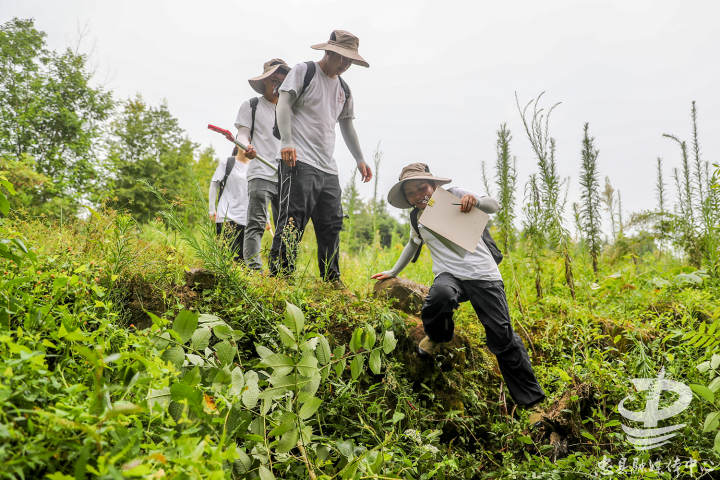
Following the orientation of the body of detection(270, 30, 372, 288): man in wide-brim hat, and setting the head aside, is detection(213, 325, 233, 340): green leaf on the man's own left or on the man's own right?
on the man's own right

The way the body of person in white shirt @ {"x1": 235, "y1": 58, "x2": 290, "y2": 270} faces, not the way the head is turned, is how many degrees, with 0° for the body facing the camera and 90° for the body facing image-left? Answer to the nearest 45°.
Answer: approximately 315°

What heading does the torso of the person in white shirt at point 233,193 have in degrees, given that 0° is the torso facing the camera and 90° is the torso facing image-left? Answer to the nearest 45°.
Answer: approximately 315°

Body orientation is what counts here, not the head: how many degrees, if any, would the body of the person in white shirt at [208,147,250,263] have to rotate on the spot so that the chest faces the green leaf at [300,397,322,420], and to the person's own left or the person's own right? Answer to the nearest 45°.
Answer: approximately 45° to the person's own right

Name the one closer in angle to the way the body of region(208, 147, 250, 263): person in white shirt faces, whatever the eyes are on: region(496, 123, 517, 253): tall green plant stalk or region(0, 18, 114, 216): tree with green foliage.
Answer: the tall green plant stalk

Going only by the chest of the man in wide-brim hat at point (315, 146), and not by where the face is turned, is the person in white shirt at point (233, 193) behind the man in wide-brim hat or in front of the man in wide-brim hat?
behind

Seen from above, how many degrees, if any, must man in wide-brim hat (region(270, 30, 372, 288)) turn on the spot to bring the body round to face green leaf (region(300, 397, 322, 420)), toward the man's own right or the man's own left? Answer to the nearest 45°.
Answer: approximately 45° to the man's own right
